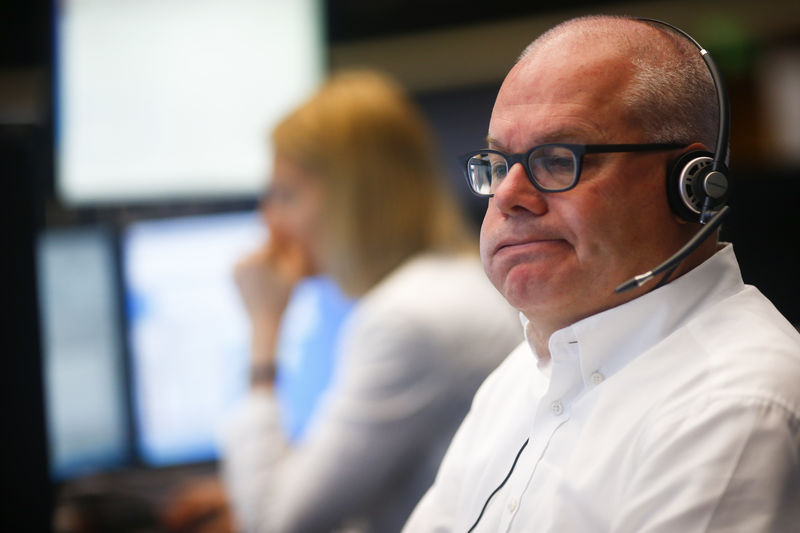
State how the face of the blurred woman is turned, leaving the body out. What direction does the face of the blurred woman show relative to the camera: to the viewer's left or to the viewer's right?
to the viewer's left

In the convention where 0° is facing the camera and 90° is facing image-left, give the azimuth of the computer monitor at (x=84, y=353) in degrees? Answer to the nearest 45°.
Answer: approximately 315°

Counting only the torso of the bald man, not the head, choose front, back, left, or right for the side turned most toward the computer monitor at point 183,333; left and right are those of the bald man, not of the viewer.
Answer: right

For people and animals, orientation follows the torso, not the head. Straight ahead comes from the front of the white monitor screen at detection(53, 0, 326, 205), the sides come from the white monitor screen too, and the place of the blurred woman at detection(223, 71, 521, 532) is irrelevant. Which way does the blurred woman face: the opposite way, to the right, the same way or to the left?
to the right

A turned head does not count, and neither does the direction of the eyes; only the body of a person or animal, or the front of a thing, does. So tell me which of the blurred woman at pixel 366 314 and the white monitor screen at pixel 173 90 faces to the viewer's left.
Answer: the blurred woman

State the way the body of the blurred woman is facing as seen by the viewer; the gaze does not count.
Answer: to the viewer's left

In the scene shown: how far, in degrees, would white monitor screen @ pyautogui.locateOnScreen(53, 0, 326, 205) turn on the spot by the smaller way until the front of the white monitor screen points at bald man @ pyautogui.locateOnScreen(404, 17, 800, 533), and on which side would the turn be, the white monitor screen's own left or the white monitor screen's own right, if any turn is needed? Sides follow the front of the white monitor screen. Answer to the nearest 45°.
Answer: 0° — it already faces them
